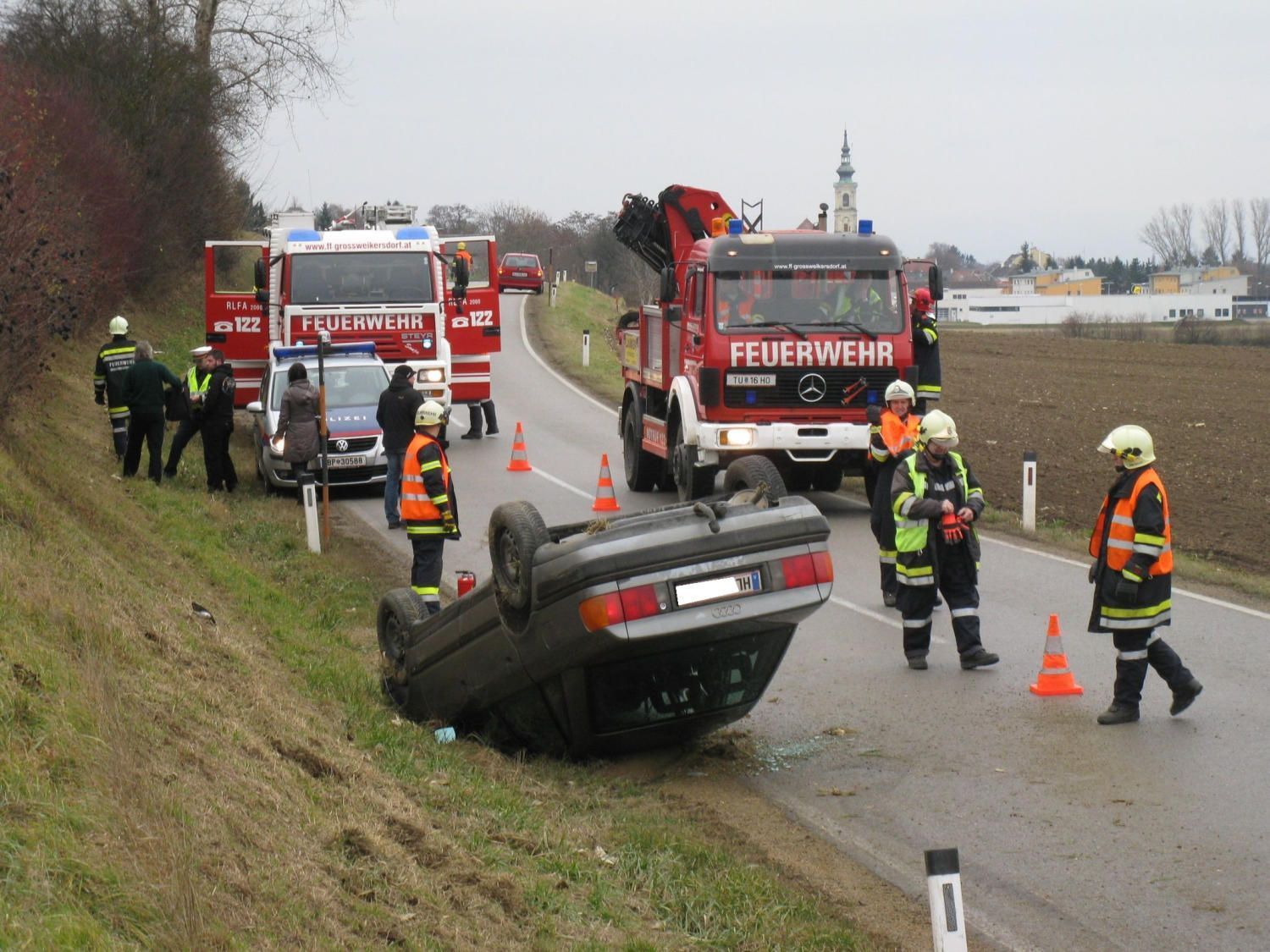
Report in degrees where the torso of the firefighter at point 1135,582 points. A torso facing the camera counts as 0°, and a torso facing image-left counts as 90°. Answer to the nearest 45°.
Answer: approximately 90°

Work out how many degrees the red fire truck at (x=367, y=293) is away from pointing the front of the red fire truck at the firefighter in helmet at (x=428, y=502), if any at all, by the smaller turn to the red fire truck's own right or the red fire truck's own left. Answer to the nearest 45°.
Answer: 0° — it already faces them

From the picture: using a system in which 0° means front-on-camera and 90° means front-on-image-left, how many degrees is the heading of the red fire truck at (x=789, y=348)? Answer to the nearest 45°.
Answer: approximately 315°

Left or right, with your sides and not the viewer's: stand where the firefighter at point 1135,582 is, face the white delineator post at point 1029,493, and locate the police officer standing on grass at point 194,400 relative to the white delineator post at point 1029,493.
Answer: left

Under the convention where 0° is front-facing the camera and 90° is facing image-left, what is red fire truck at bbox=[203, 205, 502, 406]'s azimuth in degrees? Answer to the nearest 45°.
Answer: approximately 0°
